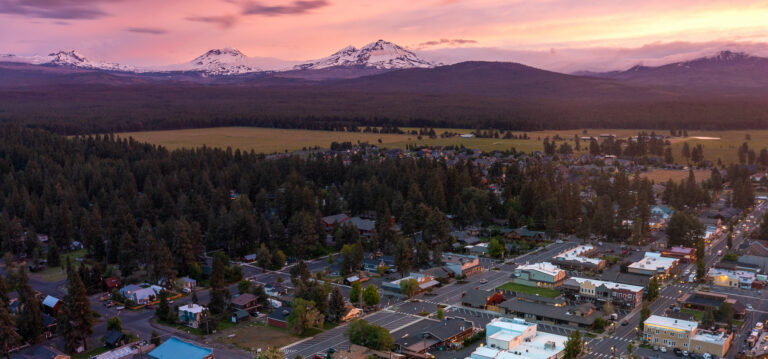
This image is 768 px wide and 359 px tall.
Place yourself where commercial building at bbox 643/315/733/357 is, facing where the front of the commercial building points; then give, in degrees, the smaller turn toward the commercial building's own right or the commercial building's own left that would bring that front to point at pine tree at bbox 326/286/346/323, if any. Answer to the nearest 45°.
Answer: approximately 45° to the commercial building's own right

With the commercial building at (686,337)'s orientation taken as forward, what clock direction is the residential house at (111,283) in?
The residential house is roughly at 1 o'clock from the commercial building.

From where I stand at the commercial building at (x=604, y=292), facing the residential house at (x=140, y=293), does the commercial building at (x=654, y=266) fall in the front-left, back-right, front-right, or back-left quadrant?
back-right

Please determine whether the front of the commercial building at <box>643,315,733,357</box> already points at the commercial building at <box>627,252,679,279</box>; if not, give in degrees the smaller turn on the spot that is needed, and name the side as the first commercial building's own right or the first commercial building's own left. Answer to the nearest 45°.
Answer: approximately 135° to the first commercial building's own right

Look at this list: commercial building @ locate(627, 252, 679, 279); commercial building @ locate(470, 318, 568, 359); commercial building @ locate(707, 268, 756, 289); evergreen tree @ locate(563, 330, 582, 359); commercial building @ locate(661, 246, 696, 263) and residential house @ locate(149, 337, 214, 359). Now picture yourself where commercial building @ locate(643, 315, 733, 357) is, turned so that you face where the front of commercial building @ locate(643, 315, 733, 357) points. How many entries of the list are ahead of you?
3

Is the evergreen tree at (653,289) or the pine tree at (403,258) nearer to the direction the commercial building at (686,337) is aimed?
the pine tree

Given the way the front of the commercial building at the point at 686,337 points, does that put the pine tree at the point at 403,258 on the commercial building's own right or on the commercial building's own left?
on the commercial building's own right

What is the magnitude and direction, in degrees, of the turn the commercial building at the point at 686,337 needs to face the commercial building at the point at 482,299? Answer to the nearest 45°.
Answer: approximately 45° to its right

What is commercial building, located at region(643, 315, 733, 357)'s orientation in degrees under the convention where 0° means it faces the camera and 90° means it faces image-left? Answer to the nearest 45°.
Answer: approximately 45°
